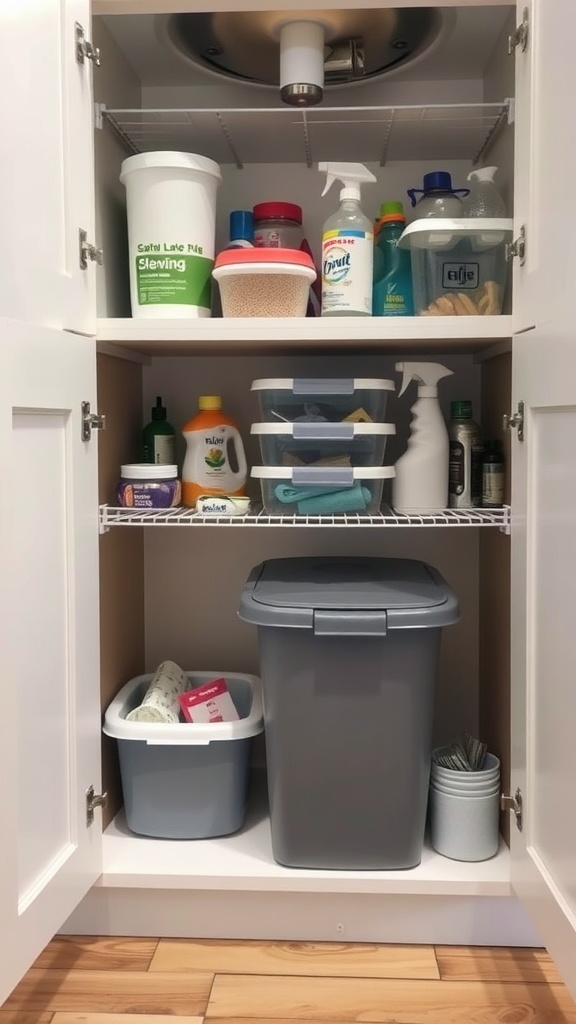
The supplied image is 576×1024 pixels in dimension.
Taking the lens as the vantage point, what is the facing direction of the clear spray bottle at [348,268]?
facing to the left of the viewer

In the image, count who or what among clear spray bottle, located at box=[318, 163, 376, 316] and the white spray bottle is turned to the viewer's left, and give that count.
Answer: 2

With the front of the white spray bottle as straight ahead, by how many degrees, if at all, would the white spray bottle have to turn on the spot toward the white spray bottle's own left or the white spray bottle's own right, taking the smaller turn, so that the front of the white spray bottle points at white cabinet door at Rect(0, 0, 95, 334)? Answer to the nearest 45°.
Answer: approximately 45° to the white spray bottle's own left

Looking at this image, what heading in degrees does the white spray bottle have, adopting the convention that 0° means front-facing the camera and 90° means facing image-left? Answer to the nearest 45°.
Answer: approximately 90°
